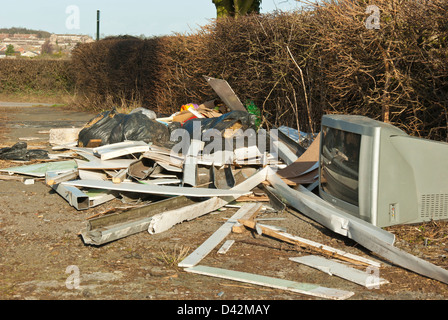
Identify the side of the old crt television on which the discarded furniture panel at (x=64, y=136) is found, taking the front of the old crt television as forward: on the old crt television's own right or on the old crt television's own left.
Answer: on the old crt television's own right

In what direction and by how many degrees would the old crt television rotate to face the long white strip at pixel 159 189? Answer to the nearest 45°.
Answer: approximately 45° to its right

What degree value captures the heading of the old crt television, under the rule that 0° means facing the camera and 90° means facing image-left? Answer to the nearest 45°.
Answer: approximately 45°

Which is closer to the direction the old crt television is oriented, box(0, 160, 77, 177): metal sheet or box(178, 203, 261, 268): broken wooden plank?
the broken wooden plank

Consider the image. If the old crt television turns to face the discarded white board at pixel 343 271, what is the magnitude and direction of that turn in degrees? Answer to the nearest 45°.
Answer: approximately 45° to its left

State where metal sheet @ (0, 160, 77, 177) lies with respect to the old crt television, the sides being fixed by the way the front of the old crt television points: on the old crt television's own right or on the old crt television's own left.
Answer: on the old crt television's own right

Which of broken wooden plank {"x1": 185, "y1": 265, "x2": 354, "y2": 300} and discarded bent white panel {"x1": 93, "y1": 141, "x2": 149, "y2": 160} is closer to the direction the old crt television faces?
the broken wooden plank

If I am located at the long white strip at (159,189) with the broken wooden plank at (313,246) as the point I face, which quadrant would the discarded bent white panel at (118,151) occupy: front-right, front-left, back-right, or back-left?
back-left

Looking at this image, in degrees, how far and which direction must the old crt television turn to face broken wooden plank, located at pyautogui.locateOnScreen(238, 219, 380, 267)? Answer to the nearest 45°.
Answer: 0° — it already faces it

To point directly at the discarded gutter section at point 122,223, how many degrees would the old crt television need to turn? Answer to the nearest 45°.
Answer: approximately 45° to its right

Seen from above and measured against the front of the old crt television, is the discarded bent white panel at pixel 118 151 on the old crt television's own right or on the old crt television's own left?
on the old crt television's own right
